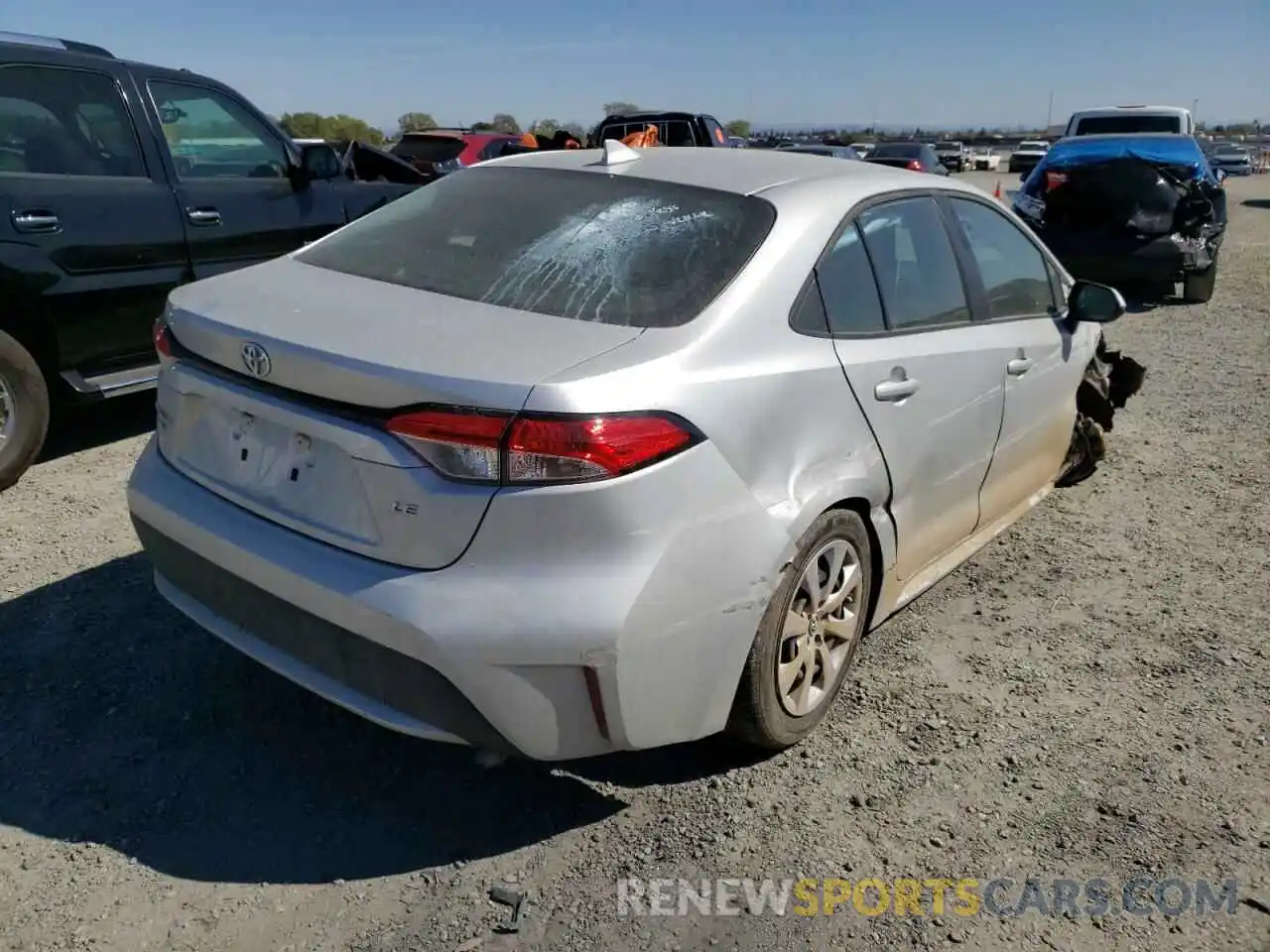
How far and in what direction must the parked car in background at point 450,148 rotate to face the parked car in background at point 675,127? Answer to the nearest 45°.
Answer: approximately 45° to its right

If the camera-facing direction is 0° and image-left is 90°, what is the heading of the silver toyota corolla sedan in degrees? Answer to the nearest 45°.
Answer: approximately 225°

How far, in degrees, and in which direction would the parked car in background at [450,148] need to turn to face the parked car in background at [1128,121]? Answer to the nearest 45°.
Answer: approximately 45° to its right

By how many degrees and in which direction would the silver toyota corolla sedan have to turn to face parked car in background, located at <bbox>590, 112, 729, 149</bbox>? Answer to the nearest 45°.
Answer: approximately 45° to its left

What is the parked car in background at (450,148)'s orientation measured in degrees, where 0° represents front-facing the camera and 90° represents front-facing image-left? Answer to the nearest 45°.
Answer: approximately 225°

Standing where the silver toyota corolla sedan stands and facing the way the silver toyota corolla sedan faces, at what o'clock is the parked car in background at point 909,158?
The parked car in background is roughly at 11 o'clock from the silver toyota corolla sedan.

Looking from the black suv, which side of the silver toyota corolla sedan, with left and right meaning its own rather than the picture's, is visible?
left

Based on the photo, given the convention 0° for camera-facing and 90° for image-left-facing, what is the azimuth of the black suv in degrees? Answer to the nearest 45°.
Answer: approximately 225°

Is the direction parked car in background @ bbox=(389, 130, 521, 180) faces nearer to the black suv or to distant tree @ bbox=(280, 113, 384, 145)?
the distant tree
